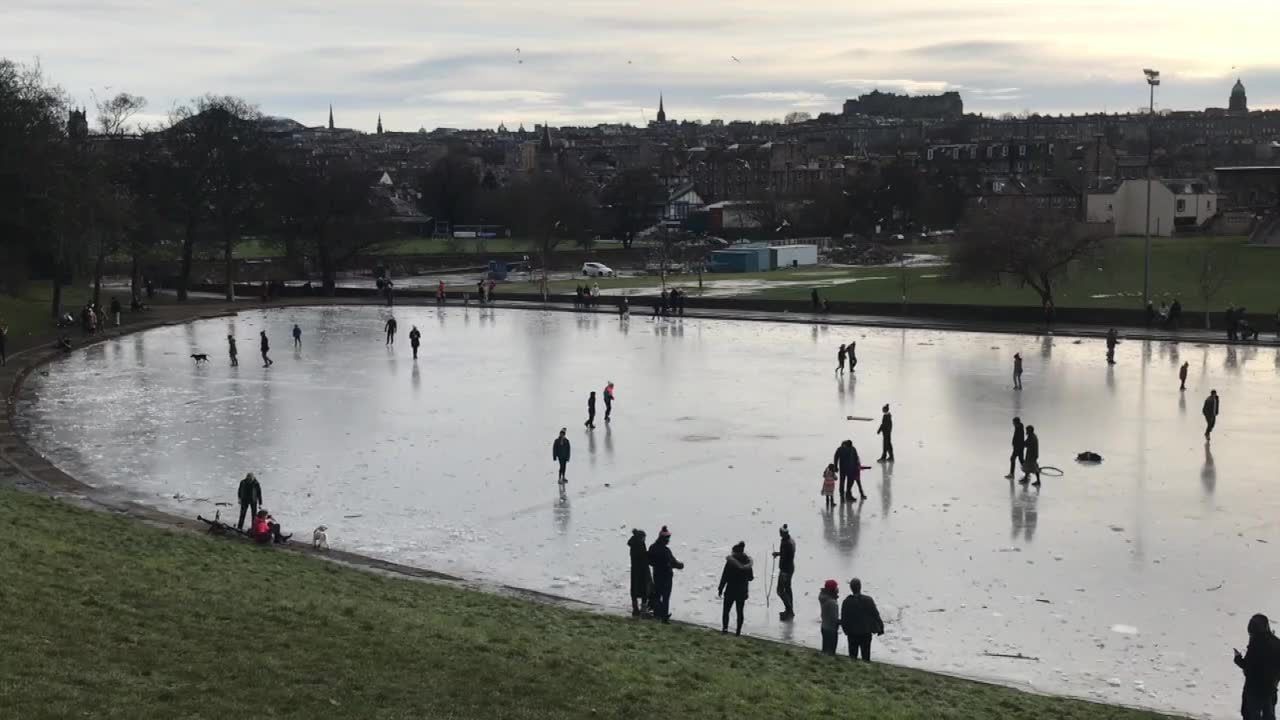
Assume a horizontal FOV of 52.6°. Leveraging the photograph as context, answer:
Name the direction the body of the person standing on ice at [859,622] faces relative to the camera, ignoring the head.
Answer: away from the camera

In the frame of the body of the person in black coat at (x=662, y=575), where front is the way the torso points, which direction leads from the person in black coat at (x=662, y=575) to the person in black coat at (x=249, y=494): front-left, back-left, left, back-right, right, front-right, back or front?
back-left

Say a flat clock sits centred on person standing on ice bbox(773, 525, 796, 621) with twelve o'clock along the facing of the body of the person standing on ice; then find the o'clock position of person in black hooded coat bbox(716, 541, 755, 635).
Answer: The person in black hooded coat is roughly at 10 o'clock from the person standing on ice.

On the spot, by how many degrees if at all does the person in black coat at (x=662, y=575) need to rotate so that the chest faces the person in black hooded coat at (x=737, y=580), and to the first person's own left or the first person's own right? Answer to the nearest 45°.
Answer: approximately 45° to the first person's own right

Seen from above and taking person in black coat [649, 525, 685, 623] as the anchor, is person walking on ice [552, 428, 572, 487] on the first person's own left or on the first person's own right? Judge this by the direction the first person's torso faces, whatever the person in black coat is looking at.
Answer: on the first person's own left
